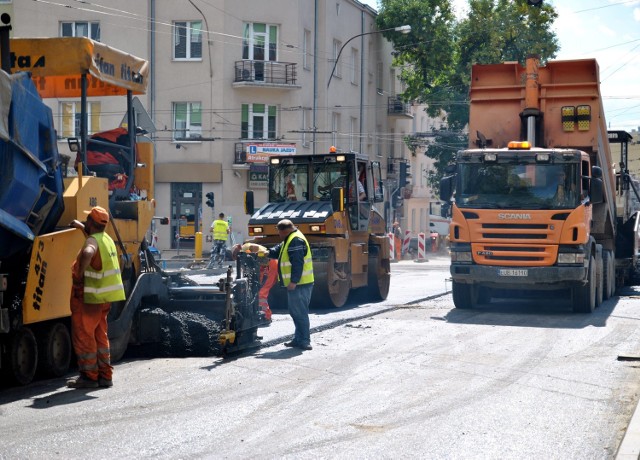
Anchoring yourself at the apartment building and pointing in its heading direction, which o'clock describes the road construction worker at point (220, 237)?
The road construction worker is roughly at 12 o'clock from the apartment building.

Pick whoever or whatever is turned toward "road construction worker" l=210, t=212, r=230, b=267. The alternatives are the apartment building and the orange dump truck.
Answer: the apartment building

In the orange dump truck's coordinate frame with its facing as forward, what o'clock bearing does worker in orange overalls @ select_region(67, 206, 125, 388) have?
The worker in orange overalls is roughly at 1 o'clock from the orange dump truck.

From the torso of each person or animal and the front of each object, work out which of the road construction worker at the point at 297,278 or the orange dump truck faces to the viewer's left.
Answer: the road construction worker

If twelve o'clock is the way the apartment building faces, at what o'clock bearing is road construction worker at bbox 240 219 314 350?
The road construction worker is roughly at 12 o'clock from the apartment building.

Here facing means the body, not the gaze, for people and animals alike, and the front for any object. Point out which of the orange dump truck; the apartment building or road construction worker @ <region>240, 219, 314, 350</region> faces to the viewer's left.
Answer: the road construction worker

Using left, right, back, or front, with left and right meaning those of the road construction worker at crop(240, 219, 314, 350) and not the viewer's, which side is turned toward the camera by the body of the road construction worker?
left

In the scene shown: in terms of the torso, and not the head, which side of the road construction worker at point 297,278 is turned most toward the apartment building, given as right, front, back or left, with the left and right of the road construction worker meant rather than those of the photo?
right

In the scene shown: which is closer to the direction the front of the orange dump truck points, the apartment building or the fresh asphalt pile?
the fresh asphalt pile

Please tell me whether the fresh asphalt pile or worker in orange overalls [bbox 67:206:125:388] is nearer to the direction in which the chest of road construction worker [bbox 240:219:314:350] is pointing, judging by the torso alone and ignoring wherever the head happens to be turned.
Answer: the fresh asphalt pile

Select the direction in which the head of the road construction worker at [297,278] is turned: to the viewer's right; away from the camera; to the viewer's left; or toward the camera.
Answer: to the viewer's left

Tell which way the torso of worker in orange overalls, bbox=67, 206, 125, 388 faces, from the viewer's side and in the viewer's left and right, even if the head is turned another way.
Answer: facing away from the viewer and to the left of the viewer

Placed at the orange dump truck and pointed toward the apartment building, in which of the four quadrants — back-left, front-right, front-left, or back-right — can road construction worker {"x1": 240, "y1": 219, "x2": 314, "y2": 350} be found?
back-left
